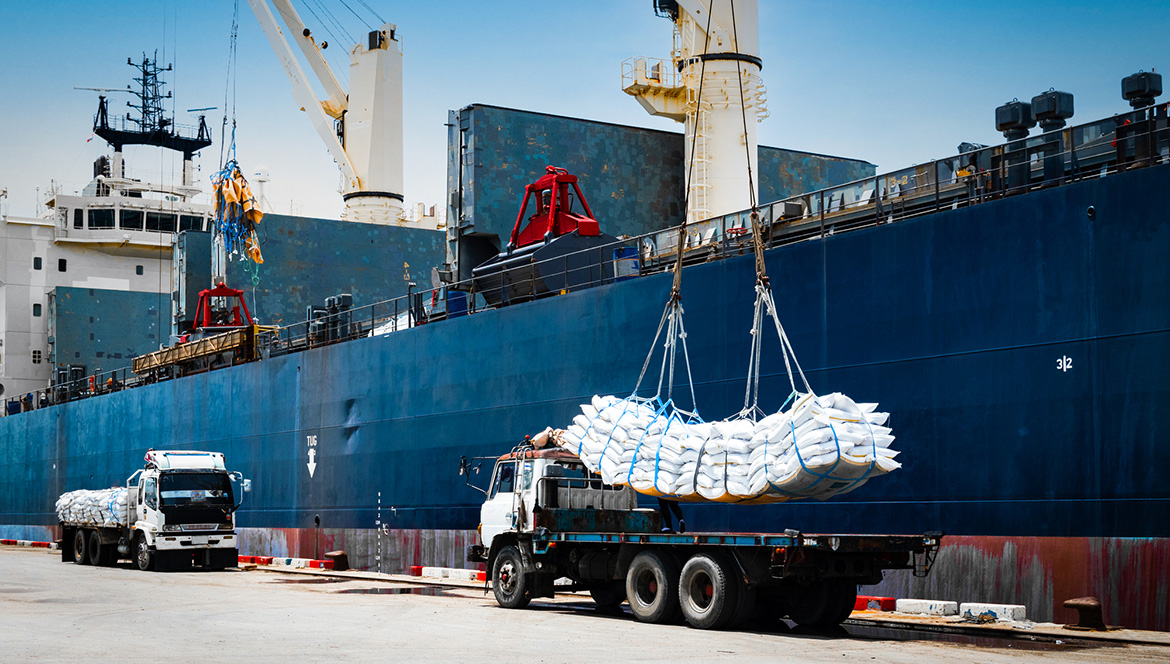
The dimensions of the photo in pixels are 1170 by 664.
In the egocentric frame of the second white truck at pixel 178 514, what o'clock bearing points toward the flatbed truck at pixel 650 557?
The flatbed truck is roughly at 1 o'clock from the second white truck.

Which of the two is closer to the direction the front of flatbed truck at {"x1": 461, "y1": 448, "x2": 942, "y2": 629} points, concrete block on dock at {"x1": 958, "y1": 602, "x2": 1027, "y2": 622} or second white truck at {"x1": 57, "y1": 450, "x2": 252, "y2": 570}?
the second white truck

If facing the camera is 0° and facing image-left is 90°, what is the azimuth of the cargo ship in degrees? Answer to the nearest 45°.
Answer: approximately 315°

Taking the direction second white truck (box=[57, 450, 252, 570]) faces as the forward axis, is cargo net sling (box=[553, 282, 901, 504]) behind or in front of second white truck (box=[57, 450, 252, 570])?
in front

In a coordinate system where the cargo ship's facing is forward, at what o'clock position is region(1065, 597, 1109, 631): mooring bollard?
The mooring bollard is roughly at 1 o'clock from the cargo ship.

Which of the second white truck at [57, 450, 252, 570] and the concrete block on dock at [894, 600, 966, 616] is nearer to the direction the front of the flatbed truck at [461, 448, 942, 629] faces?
the second white truck

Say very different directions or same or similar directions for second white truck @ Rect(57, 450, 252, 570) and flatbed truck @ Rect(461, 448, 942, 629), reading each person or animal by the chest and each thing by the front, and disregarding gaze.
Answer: very different directions

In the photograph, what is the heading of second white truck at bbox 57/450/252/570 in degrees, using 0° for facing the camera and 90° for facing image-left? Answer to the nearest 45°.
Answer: approximately 315°

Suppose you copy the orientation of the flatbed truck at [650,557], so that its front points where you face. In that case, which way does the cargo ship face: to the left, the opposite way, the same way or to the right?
the opposite way
